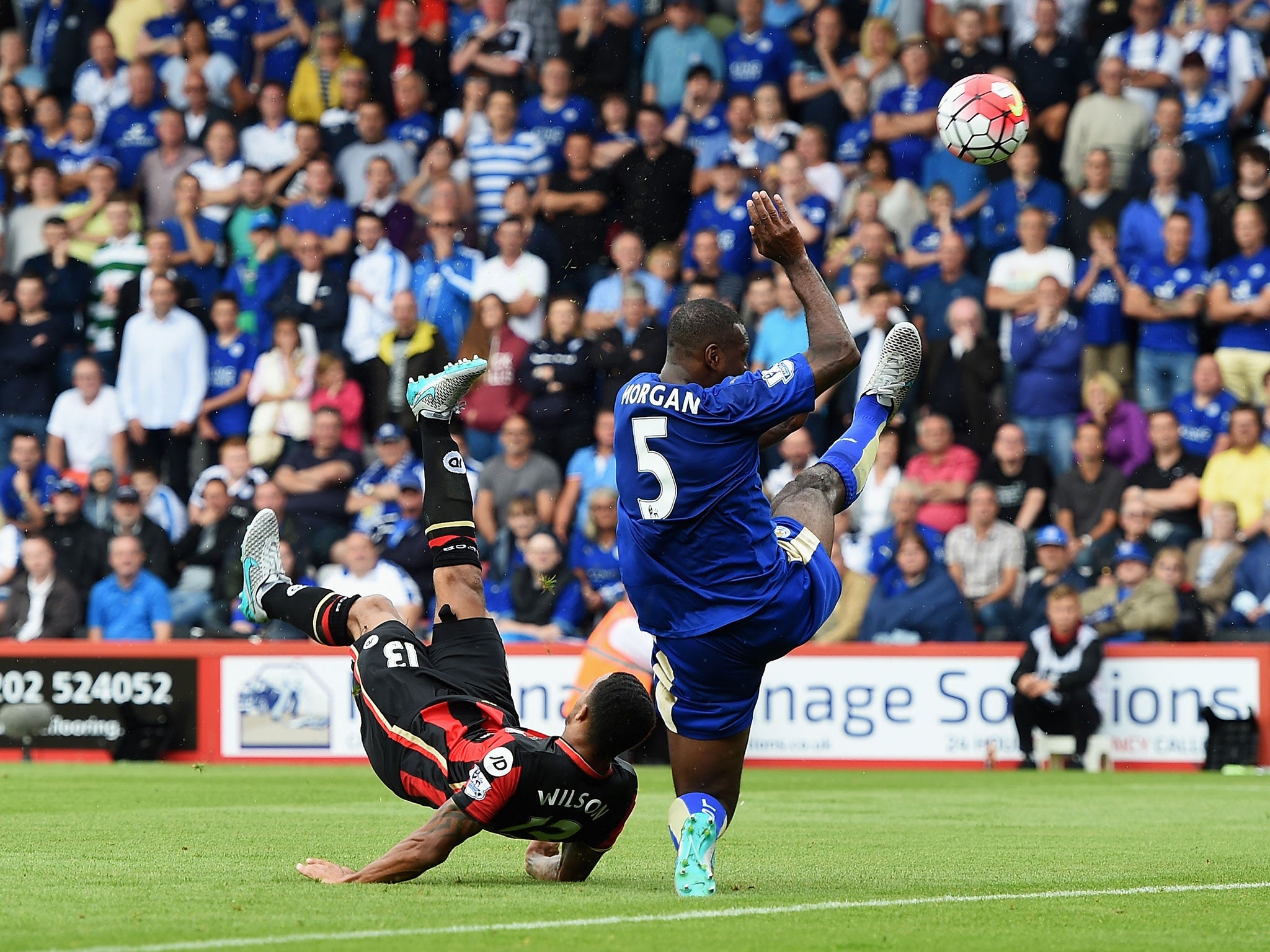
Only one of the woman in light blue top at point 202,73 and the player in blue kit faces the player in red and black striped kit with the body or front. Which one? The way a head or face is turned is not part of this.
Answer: the woman in light blue top
